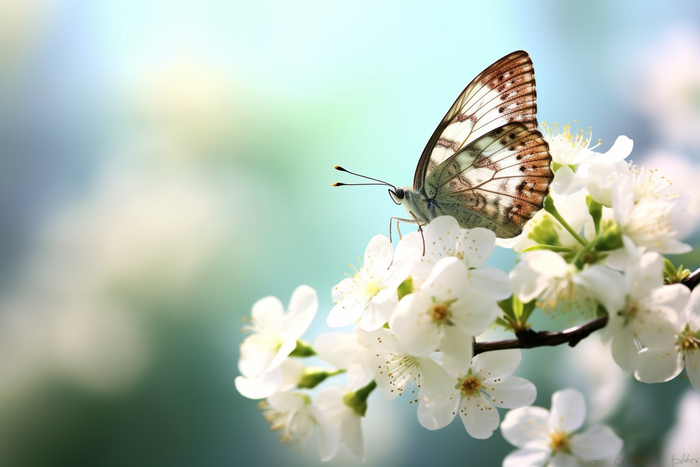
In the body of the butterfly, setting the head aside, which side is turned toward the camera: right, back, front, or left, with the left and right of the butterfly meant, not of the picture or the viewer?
left
